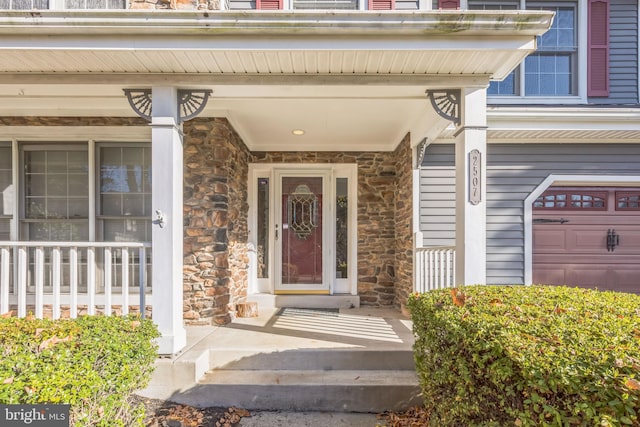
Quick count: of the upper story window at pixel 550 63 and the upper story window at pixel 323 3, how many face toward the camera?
2

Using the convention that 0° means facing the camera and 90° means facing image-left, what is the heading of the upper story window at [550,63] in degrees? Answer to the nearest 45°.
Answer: approximately 0°

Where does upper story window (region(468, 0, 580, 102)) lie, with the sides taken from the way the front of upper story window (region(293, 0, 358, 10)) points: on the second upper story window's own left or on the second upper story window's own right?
on the second upper story window's own left

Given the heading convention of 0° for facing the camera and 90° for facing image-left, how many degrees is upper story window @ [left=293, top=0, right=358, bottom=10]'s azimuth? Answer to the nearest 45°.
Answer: approximately 0°

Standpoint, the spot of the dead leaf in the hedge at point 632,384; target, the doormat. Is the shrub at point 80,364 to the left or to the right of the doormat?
left

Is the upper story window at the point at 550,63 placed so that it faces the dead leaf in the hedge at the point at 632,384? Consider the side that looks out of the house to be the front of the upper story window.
yes

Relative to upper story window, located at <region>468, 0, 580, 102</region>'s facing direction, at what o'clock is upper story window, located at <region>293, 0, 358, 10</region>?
upper story window, located at <region>293, 0, 358, 10</region> is roughly at 2 o'clock from upper story window, located at <region>468, 0, 580, 102</region>.
